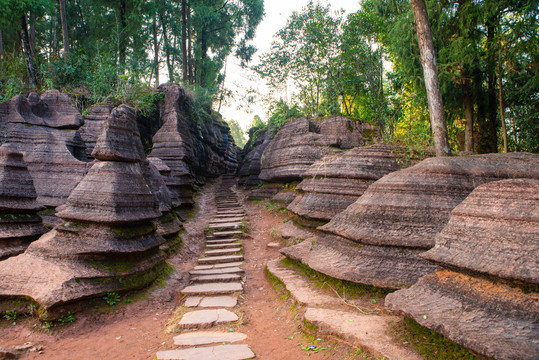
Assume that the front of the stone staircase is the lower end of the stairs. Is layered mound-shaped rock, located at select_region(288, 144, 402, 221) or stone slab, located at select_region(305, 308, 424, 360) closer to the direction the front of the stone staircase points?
the stone slab

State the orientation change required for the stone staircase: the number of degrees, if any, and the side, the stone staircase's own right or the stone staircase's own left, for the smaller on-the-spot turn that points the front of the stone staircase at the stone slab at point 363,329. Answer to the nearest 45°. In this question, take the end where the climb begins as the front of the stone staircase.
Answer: approximately 45° to the stone staircase's own left

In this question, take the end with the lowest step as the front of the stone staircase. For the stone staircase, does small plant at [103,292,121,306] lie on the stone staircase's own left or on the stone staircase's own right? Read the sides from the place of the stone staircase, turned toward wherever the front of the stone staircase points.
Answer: on the stone staircase's own right

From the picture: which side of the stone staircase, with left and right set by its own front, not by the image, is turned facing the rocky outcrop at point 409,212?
left

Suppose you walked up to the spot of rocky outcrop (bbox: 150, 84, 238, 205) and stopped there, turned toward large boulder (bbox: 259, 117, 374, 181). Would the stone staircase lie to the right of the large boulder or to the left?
right

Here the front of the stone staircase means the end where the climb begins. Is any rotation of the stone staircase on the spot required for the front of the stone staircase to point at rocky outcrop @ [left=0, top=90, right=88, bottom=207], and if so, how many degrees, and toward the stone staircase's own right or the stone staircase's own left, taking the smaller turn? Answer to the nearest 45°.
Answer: approximately 135° to the stone staircase's own right

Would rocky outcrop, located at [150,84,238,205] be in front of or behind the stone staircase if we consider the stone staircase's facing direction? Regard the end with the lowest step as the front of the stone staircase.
behind

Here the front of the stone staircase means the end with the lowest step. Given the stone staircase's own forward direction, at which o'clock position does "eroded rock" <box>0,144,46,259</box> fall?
The eroded rock is roughly at 4 o'clock from the stone staircase.

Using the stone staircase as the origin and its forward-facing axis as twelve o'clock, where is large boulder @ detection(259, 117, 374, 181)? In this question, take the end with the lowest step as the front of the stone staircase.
The large boulder is roughly at 7 o'clock from the stone staircase.

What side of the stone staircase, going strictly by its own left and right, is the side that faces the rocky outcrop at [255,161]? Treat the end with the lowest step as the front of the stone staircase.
back

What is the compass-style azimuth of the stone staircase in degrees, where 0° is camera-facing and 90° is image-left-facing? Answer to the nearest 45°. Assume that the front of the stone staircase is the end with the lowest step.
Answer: approximately 0°
